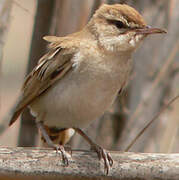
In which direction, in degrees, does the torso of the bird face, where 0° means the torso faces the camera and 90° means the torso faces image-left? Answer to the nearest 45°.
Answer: approximately 315°
